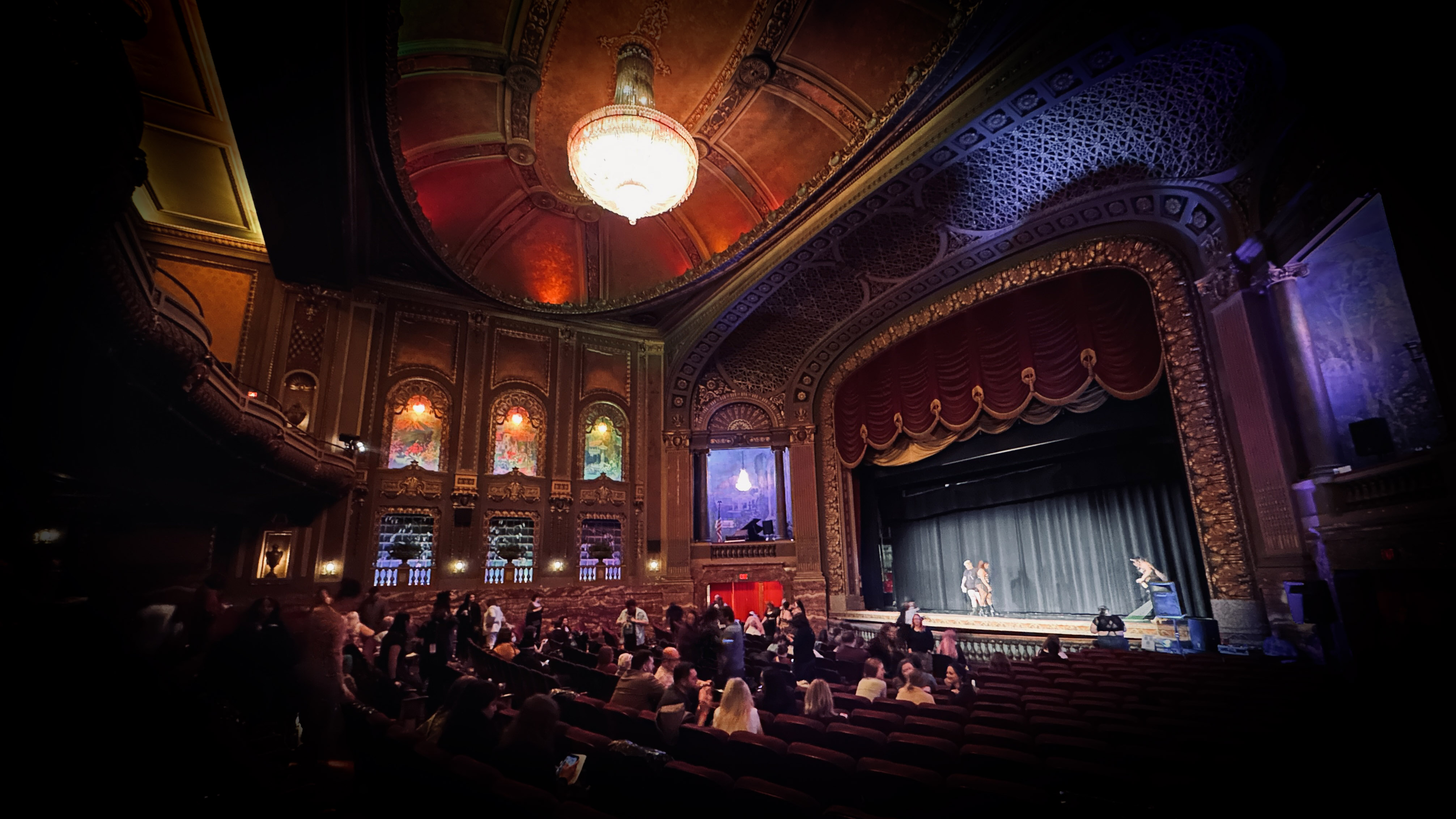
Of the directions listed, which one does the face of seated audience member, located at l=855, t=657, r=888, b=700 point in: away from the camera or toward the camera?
away from the camera

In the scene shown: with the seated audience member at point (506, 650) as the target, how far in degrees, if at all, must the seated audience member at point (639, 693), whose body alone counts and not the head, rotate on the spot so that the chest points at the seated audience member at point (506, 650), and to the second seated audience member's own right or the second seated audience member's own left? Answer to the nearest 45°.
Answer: approximately 90° to the second seated audience member's own left

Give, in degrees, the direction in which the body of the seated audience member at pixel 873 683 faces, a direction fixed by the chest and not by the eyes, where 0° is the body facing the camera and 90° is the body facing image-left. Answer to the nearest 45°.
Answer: approximately 225°

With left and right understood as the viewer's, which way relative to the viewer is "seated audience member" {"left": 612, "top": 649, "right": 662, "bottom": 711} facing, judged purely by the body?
facing away from the viewer and to the right of the viewer

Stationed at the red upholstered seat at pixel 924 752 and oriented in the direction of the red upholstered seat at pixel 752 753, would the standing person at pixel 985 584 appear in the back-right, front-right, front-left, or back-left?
back-right

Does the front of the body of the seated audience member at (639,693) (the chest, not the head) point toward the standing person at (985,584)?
yes

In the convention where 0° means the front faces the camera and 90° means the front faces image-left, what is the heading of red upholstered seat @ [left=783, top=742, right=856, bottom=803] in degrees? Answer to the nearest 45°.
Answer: approximately 225°

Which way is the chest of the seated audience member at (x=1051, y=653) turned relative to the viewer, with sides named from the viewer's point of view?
facing away from the viewer and to the right of the viewer

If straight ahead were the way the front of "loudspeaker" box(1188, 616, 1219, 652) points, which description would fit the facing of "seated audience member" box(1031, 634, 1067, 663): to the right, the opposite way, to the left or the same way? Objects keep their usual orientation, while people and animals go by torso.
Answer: the opposite way
